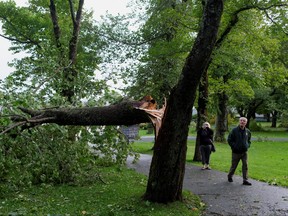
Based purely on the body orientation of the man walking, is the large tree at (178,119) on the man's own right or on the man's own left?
on the man's own right

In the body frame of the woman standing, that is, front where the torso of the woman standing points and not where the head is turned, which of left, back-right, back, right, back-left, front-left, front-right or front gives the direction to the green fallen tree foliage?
front-right

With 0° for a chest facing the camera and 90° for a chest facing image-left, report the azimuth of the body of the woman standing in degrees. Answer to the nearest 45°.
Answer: approximately 0°

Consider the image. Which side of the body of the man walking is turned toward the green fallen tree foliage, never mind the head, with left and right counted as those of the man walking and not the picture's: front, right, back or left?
right
